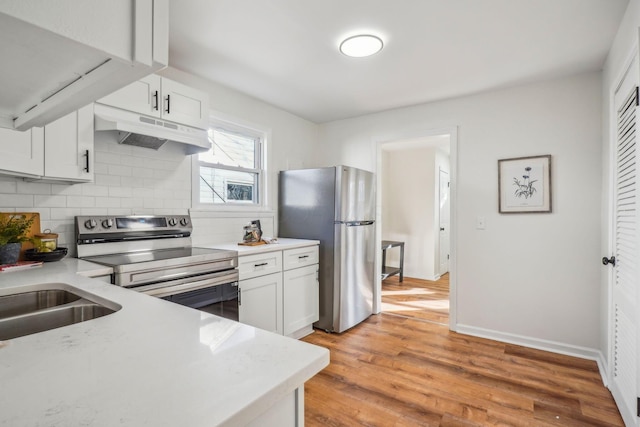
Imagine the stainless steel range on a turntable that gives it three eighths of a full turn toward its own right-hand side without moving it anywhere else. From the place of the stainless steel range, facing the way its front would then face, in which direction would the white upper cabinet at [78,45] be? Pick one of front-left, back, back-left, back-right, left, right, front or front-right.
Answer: left

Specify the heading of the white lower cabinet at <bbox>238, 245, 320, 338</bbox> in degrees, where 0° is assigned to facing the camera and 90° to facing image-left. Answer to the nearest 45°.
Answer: approximately 315°

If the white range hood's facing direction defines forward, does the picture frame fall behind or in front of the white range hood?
in front

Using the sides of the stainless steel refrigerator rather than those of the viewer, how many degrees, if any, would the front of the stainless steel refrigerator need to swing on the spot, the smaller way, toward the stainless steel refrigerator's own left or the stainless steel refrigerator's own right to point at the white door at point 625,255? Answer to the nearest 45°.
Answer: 0° — it already faces it

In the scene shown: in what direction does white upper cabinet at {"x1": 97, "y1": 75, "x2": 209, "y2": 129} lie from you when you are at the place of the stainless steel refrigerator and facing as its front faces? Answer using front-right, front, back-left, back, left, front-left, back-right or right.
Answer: right

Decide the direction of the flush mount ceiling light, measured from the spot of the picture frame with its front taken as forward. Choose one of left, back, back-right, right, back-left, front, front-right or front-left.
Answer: front-right

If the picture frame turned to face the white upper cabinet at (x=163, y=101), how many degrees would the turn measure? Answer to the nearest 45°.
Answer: approximately 45° to its right

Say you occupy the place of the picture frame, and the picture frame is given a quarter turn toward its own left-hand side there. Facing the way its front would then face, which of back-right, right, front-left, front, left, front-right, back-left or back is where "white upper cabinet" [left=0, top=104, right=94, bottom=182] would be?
back-right

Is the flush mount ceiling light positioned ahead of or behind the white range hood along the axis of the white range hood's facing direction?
ahead

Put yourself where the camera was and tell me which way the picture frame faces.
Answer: facing the viewer

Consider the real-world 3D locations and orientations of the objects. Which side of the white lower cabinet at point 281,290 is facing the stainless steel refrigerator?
left

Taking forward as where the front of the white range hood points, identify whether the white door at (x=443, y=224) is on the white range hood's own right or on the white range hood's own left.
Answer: on the white range hood's own left
